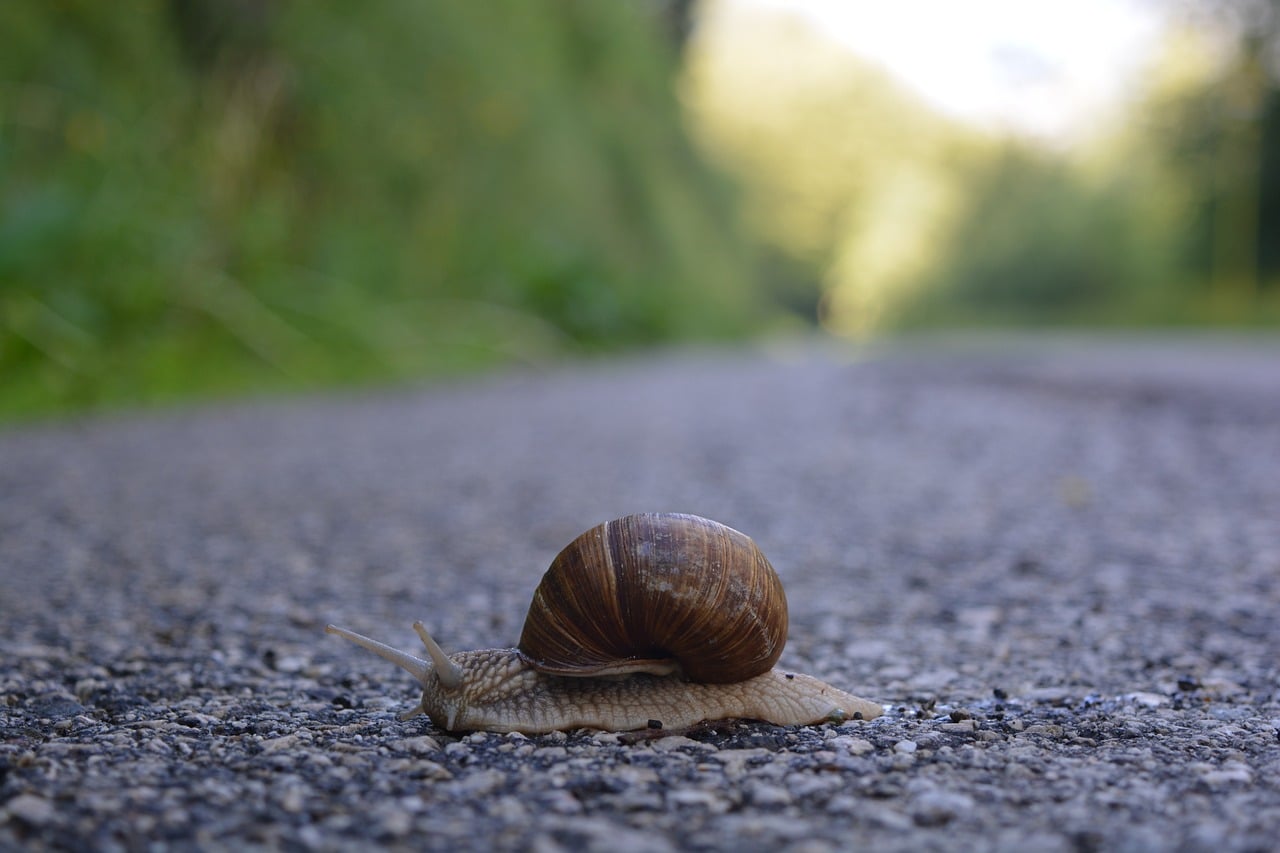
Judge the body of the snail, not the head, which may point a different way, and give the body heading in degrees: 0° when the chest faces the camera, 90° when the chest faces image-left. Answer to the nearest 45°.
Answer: approximately 90°

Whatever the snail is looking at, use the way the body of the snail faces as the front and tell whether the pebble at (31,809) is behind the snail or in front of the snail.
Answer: in front
